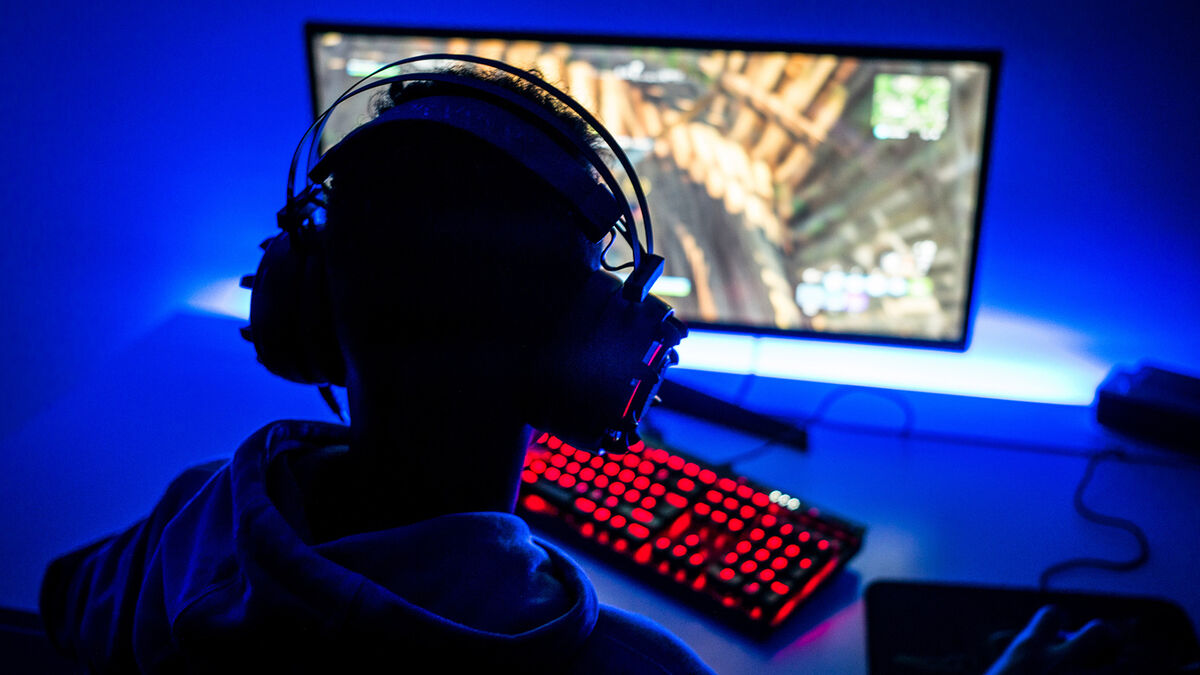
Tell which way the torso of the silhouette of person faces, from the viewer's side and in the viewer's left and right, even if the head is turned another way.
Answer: facing away from the viewer and to the right of the viewer

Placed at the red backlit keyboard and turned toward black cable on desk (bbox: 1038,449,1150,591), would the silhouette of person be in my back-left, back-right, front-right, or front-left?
back-right

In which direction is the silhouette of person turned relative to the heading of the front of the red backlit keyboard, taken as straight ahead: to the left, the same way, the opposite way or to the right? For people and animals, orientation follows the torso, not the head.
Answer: the opposite way

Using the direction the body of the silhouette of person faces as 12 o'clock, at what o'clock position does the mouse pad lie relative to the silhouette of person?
The mouse pad is roughly at 1 o'clock from the silhouette of person.
